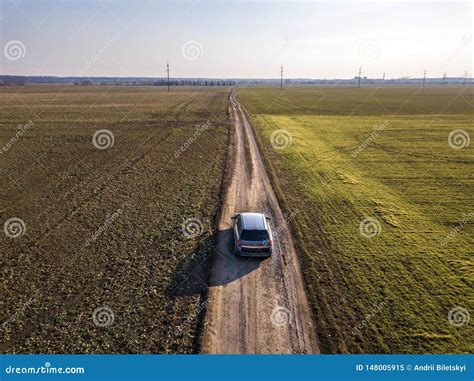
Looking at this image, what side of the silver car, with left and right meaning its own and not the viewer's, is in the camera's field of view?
back
